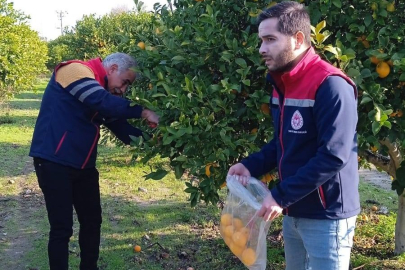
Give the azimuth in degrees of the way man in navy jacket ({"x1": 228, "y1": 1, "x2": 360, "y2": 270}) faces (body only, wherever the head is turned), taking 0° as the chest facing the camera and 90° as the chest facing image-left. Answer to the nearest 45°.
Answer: approximately 45°

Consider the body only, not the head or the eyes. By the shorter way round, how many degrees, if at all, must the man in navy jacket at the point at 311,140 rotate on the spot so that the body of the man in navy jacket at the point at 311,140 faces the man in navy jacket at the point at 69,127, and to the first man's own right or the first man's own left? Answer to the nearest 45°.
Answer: approximately 90° to the first man's own right

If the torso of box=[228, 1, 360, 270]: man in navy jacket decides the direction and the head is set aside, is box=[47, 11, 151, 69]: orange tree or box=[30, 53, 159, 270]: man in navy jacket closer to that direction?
the man in navy jacket

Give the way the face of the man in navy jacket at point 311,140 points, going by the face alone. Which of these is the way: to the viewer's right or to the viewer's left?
to the viewer's left
